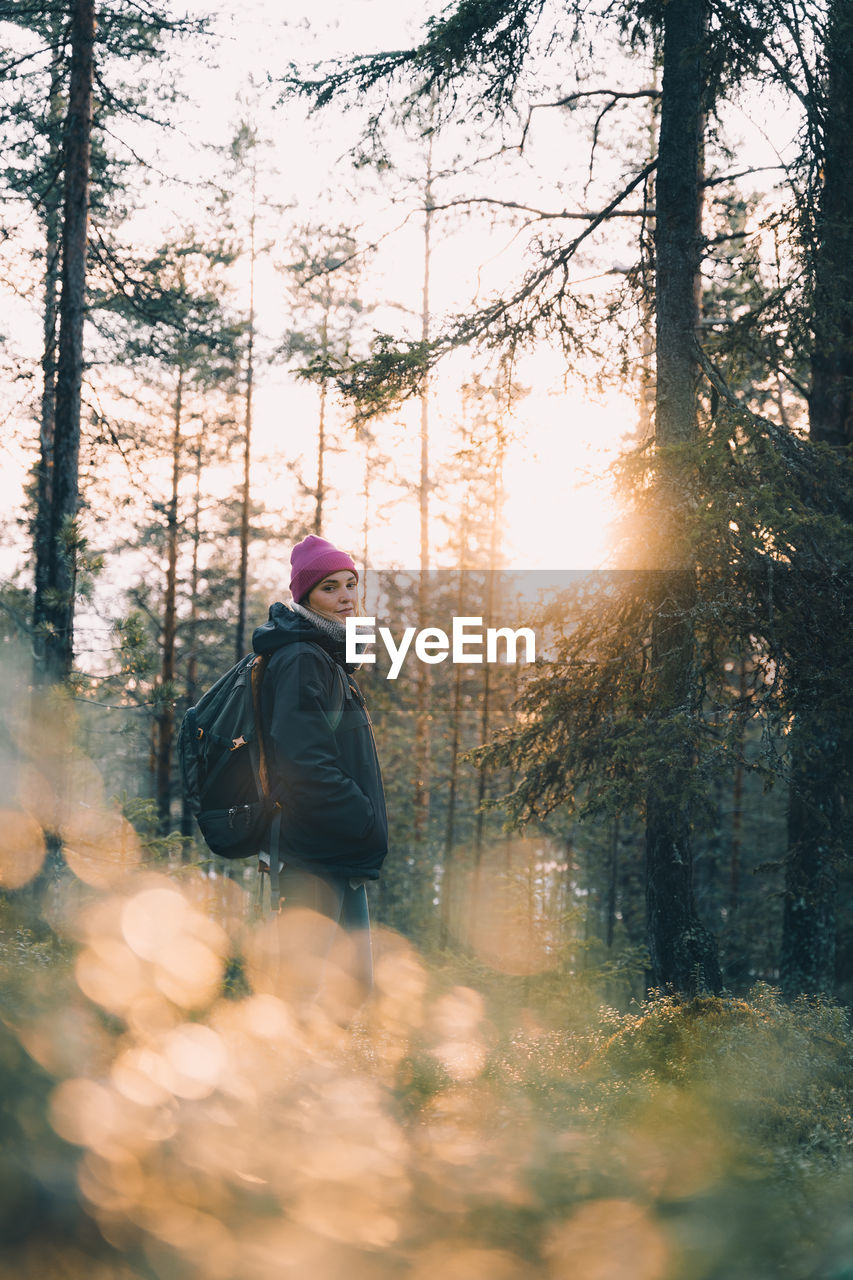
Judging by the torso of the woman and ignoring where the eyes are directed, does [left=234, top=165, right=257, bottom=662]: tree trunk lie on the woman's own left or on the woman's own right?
on the woman's own left

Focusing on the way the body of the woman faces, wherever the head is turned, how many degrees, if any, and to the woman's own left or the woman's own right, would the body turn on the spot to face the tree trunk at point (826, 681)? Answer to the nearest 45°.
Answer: approximately 45° to the woman's own left

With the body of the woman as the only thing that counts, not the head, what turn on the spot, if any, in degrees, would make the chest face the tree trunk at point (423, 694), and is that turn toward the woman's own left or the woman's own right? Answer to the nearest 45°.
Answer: approximately 90° to the woman's own left

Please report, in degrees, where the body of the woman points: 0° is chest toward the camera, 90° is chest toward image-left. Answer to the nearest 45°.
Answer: approximately 270°
